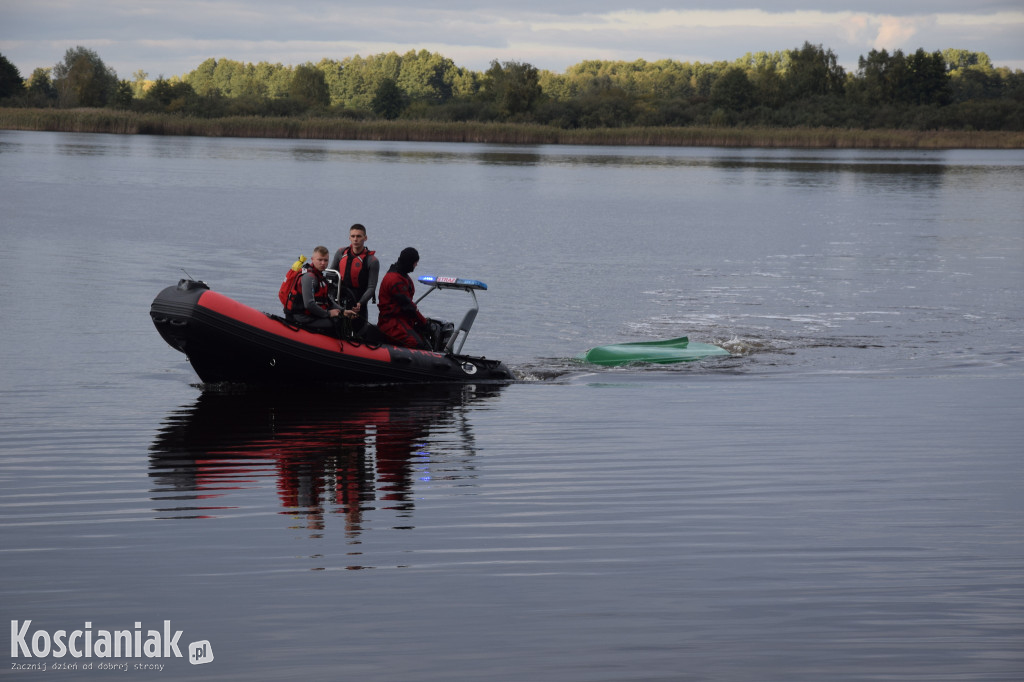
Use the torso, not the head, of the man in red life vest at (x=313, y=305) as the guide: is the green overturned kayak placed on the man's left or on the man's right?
on the man's left

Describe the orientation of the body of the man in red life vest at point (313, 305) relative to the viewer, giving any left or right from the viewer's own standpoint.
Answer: facing the viewer and to the right of the viewer
